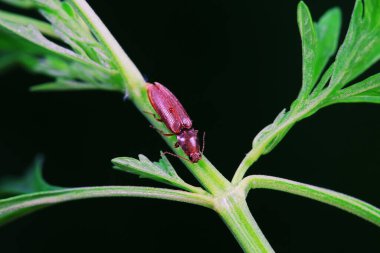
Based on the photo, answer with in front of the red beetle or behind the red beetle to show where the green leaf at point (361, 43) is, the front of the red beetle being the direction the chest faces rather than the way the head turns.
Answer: in front

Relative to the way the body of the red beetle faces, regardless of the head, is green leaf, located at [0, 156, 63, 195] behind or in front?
behind

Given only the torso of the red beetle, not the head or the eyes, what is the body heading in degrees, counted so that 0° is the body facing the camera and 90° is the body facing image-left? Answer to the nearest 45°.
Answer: approximately 315°
